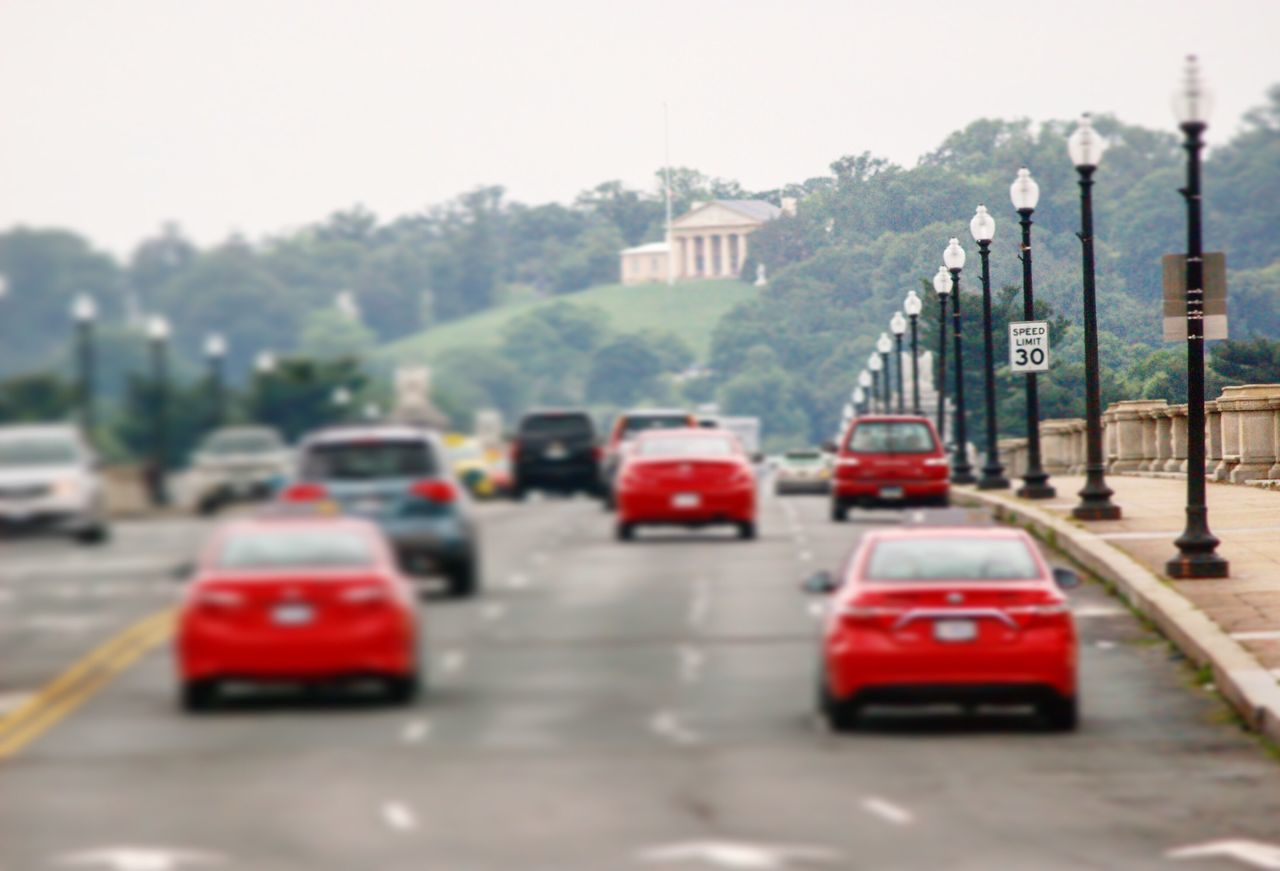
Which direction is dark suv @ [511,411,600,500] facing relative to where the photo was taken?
away from the camera

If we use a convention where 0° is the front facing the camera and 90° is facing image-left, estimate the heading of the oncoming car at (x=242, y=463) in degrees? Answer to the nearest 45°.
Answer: approximately 0°

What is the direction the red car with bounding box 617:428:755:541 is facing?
away from the camera

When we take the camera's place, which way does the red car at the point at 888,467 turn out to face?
facing away from the viewer

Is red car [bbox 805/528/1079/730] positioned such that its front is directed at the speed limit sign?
yes

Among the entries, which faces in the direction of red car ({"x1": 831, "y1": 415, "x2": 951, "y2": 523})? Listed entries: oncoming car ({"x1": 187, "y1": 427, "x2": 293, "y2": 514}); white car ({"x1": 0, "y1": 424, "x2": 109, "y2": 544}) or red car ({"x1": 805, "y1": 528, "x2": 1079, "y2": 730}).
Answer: red car ({"x1": 805, "y1": 528, "x2": 1079, "y2": 730})

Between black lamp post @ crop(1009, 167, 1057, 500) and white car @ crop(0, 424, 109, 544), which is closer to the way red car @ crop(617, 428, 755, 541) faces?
the black lamp post

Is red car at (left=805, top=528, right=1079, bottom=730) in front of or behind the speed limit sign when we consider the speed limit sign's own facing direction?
in front

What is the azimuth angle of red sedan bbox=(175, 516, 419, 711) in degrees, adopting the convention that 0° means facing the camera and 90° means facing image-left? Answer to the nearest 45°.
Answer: approximately 180°

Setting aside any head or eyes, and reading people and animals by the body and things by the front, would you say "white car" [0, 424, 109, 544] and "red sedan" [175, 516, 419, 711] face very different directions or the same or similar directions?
very different directions

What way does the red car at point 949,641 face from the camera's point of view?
away from the camera

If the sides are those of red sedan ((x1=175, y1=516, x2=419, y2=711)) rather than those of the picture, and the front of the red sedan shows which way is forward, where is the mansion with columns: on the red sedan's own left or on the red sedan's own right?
on the red sedan's own right

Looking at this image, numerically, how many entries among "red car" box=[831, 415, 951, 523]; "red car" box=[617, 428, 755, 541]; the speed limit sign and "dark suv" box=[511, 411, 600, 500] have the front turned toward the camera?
1
